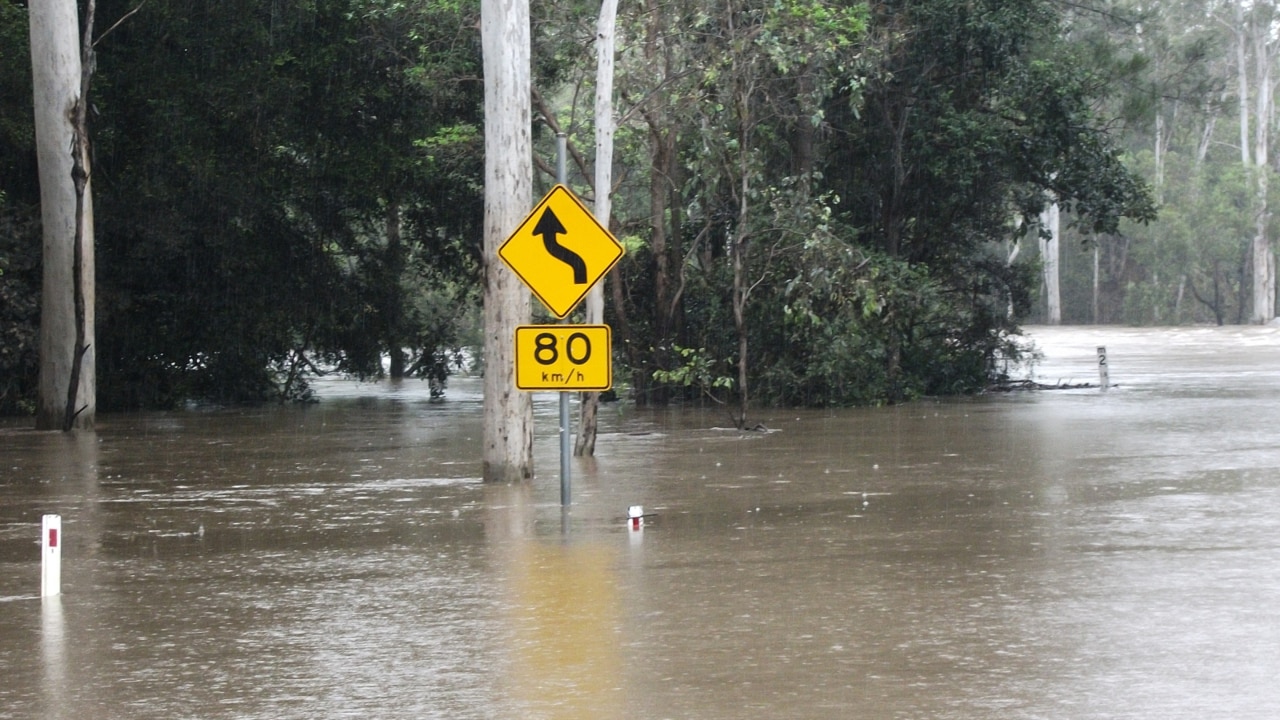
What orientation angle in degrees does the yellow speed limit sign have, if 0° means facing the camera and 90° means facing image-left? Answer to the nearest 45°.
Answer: approximately 0°

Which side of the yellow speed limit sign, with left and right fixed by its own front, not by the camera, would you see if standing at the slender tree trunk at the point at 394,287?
back

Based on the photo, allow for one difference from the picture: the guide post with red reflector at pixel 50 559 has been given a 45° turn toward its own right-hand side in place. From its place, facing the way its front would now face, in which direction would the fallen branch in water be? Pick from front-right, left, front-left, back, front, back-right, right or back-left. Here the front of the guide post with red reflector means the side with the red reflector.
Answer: back

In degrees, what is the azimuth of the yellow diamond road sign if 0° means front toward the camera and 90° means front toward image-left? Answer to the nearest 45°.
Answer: approximately 0°

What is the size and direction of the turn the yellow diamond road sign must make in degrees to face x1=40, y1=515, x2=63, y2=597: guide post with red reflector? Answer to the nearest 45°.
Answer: approximately 45° to its right

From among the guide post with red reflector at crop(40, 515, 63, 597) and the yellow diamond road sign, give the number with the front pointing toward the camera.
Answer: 2

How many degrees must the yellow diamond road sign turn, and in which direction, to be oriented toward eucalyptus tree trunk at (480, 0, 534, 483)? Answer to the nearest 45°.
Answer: approximately 180°

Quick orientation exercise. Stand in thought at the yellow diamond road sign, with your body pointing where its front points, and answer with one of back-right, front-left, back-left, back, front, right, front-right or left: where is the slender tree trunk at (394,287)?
back

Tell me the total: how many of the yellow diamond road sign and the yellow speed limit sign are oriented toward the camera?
2
